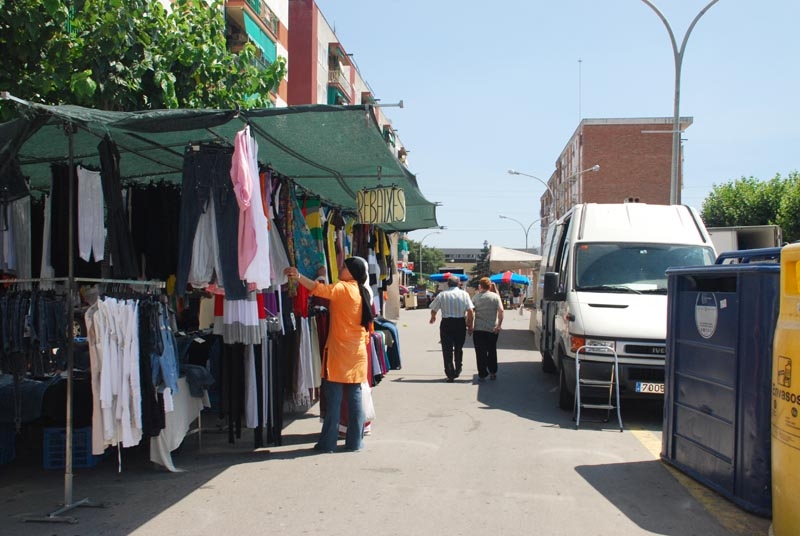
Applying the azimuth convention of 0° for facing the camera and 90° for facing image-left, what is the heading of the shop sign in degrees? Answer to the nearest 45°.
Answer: approximately 0°

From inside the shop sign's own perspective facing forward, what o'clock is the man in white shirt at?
The man in white shirt is roughly at 7 o'clock from the shop sign.

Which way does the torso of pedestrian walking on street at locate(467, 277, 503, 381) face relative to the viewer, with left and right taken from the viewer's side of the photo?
facing away from the viewer

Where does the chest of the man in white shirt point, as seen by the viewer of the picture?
away from the camera

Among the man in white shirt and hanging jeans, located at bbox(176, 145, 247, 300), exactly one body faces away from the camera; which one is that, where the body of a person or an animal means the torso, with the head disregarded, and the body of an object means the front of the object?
the man in white shirt

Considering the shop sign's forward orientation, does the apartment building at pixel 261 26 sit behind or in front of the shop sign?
behind

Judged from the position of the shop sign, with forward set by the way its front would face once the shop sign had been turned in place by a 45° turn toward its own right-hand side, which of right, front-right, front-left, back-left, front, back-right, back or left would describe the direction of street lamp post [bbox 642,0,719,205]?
back

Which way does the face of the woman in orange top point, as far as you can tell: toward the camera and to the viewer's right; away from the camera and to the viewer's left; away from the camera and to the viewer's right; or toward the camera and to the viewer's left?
away from the camera and to the viewer's left
